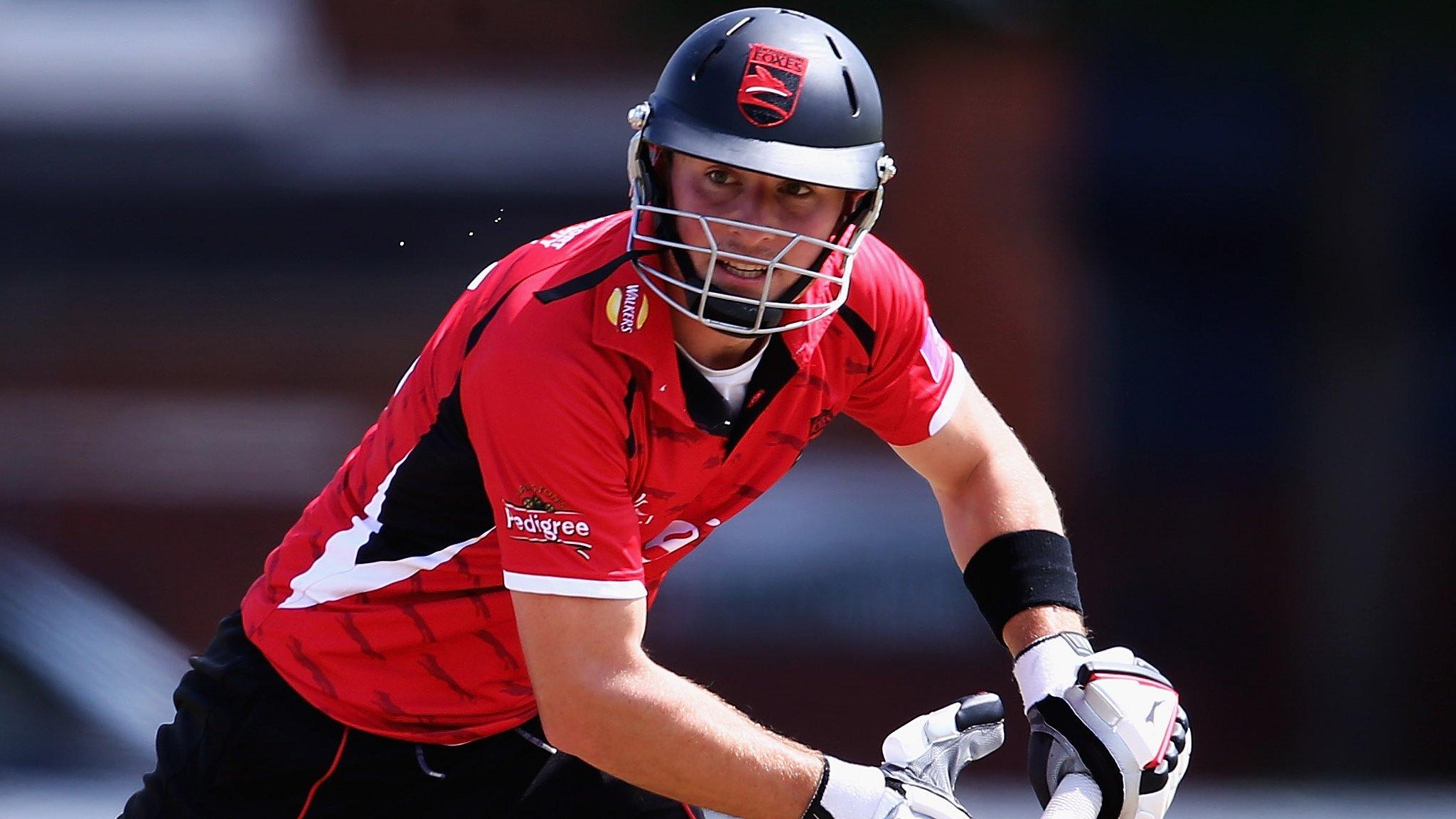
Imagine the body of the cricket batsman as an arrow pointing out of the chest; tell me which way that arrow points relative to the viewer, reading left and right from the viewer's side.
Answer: facing the viewer and to the right of the viewer
